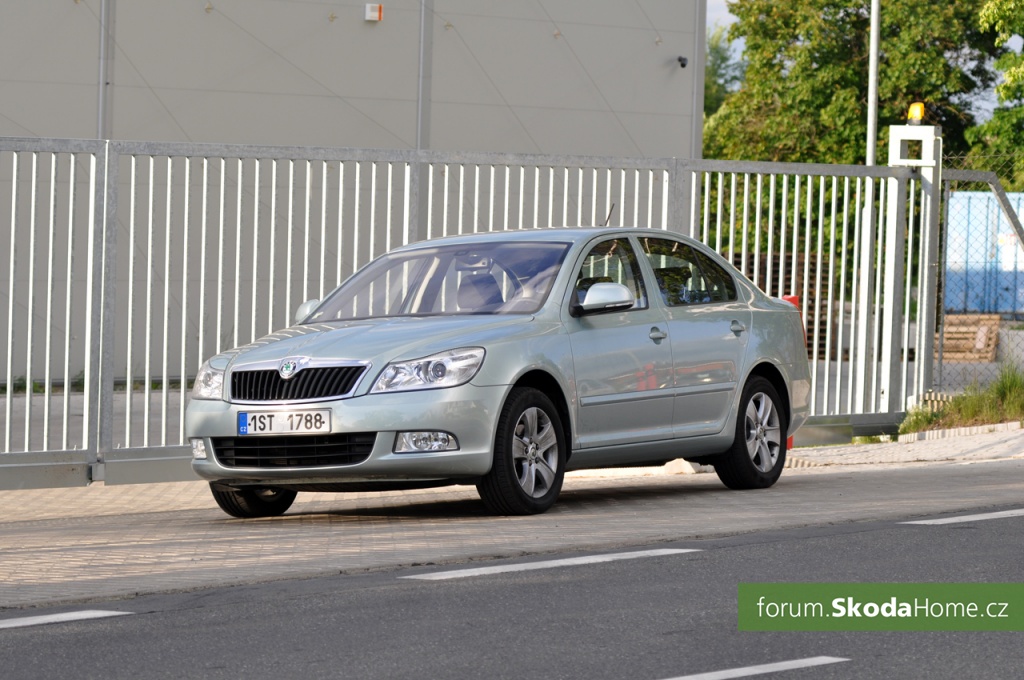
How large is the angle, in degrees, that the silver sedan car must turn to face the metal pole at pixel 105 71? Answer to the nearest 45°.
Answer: approximately 135° to its right

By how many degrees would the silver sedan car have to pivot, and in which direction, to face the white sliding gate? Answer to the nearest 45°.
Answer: approximately 90° to its right

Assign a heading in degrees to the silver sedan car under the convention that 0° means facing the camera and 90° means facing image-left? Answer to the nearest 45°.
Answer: approximately 45°

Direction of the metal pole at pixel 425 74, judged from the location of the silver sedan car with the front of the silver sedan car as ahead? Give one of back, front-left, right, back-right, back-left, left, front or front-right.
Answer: back-right

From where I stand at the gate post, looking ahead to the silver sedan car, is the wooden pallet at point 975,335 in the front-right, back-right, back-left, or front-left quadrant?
back-right

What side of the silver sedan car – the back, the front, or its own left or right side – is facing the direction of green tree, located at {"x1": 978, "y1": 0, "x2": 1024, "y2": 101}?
back

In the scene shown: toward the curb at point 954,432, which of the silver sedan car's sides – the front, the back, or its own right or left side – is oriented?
back

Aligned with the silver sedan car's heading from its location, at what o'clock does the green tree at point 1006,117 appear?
The green tree is roughly at 5 o'clock from the silver sedan car.

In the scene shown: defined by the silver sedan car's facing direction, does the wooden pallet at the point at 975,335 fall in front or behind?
behind

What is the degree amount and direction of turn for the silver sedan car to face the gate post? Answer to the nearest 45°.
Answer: approximately 180°
